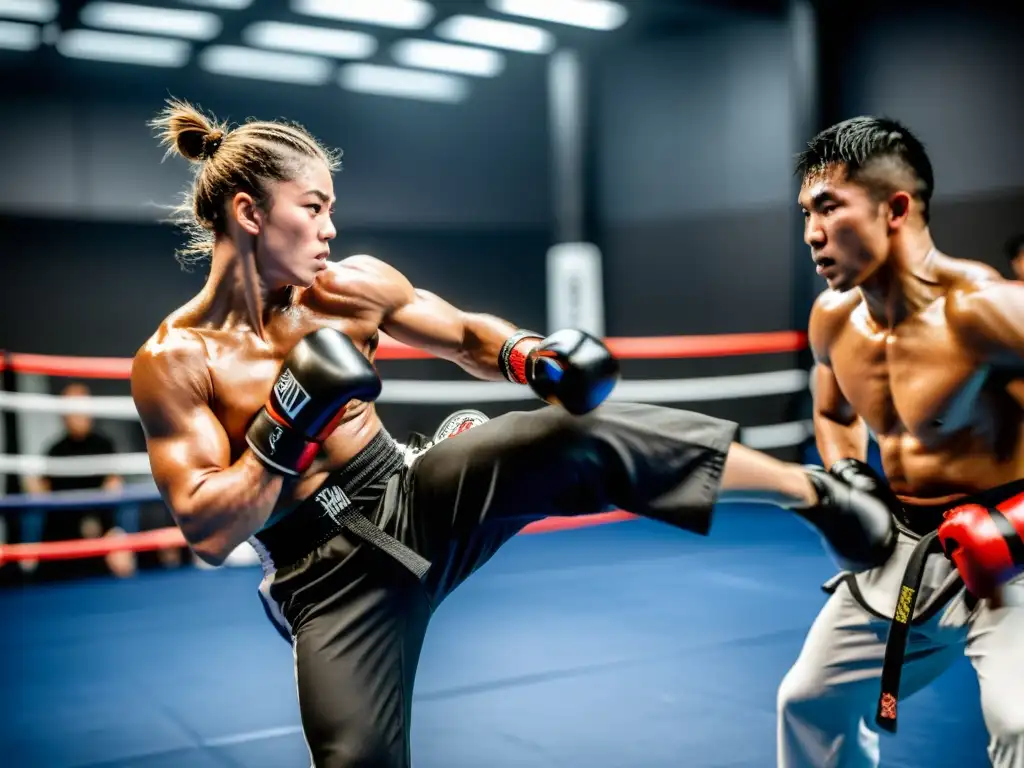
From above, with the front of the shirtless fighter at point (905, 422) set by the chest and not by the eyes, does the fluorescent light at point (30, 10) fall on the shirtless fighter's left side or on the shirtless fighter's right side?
on the shirtless fighter's right side

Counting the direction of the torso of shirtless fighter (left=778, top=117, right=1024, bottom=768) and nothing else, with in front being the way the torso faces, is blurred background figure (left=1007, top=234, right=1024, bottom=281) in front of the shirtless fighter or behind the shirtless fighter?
behind

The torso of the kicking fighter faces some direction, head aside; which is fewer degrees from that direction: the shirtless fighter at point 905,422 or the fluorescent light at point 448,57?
the shirtless fighter

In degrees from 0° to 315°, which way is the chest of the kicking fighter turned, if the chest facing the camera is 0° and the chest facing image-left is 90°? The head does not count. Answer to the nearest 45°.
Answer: approximately 315°

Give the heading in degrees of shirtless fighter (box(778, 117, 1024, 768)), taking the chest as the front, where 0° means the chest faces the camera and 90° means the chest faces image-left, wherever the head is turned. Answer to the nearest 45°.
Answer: approximately 45°

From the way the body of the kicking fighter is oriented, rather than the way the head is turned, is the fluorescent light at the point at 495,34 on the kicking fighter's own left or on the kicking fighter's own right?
on the kicking fighter's own left

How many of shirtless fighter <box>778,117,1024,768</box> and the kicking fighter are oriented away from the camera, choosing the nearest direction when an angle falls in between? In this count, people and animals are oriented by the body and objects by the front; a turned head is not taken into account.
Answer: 0

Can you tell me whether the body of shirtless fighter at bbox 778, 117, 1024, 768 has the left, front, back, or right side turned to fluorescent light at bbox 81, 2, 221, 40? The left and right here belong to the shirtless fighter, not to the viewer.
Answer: right

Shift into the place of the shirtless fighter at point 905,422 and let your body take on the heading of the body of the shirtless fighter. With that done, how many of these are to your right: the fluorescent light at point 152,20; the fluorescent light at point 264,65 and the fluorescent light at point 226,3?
3

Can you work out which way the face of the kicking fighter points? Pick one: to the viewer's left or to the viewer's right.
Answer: to the viewer's right
